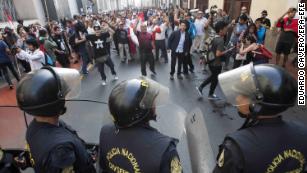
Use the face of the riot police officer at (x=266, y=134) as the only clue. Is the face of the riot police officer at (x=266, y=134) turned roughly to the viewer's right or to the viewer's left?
to the viewer's left

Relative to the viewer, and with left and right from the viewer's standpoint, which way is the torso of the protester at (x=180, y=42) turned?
facing the viewer

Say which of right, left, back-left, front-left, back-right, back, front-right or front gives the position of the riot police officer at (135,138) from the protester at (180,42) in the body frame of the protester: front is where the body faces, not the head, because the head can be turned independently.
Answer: front

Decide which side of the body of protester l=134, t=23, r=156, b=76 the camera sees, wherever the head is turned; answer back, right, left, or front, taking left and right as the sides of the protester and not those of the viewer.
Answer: front

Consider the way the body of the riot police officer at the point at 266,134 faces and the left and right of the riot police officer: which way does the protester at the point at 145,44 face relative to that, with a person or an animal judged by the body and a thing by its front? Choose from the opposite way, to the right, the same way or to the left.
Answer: the opposite way

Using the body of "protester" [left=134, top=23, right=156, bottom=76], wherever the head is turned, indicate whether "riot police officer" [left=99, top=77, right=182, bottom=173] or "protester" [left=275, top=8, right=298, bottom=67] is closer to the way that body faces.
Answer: the riot police officer

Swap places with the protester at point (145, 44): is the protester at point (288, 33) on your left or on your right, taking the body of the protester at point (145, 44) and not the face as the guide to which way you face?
on your left

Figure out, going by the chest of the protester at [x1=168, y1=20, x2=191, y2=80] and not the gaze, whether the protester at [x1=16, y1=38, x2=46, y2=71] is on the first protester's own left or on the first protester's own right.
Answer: on the first protester's own right

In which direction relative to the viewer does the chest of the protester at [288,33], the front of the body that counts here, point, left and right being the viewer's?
facing the viewer and to the left of the viewer

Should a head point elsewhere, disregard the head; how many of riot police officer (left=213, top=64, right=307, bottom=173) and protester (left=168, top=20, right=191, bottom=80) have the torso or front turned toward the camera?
1

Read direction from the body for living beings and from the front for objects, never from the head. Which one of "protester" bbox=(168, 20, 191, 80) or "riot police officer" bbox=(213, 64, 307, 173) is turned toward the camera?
the protester

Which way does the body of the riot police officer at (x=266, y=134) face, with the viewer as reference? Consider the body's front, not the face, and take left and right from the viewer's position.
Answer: facing away from the viewer and to the left of the viewer

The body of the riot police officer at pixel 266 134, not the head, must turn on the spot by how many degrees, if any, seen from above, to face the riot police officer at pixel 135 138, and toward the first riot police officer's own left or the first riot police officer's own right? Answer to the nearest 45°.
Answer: approximately 90° to the first riot police officer's own left

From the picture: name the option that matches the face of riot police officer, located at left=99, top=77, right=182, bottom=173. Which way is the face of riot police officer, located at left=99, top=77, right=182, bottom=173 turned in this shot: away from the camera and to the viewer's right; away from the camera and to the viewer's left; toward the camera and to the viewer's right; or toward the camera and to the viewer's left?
away from the camera and to the viewer's right

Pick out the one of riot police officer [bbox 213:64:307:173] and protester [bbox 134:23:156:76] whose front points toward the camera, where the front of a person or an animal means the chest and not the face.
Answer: the protester

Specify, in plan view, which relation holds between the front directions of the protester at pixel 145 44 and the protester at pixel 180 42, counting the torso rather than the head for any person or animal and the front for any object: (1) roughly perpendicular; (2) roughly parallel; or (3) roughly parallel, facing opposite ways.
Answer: roughly parallel
